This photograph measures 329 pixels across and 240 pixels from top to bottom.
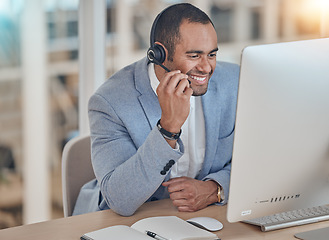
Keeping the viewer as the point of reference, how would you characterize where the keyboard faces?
facing away from the viewer and to the left of the viewer

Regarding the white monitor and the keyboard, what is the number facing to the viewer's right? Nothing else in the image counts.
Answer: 0

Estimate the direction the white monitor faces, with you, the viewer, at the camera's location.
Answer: facing away from the viewer and to the left of the viewer

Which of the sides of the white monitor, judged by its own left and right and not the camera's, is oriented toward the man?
front

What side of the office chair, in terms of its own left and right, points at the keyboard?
front

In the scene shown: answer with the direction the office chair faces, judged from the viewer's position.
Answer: facing the viewer and to the right of the viewer

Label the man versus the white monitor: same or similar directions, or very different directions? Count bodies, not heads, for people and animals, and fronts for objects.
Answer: very different directions

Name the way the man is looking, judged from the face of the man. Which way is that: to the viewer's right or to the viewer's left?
to the viewer's right

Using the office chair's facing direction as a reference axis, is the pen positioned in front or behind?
in front
